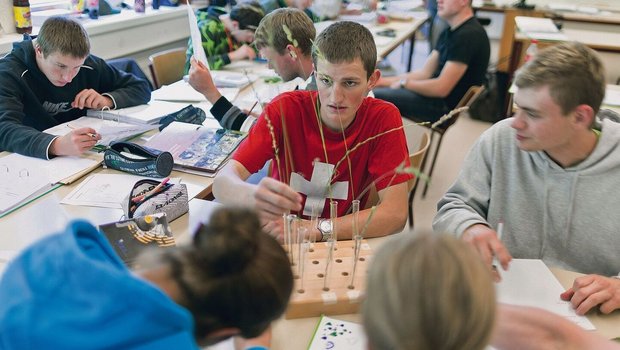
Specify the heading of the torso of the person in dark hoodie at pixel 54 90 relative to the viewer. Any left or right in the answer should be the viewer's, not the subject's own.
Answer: facing the viewer and to the right of the viewer

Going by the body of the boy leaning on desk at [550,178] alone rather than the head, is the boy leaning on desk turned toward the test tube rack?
yes

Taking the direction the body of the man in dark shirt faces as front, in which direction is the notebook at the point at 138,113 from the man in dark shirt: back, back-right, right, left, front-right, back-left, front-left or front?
front-left

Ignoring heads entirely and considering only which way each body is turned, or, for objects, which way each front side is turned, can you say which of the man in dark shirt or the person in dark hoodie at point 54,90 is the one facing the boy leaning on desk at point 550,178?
the person in dark hoodie

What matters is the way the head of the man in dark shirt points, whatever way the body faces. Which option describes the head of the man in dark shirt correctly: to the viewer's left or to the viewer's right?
to the viewer's left

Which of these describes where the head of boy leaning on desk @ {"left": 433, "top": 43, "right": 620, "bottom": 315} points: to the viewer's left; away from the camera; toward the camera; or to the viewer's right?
to the viewer's left

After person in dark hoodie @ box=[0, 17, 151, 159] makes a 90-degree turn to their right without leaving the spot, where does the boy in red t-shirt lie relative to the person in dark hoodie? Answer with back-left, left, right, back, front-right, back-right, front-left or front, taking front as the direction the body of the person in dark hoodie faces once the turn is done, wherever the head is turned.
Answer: left

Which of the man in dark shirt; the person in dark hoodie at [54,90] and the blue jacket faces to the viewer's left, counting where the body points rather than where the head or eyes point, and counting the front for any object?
the man in dark shirt

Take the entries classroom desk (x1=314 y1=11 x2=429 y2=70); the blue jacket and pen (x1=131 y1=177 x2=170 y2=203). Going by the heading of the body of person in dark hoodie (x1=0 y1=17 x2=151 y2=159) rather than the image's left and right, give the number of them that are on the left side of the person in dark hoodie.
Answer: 1

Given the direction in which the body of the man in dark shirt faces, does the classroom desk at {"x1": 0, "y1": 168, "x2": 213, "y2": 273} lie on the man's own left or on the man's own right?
on the man's own left

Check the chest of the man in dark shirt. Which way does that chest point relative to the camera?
to the viewer's left

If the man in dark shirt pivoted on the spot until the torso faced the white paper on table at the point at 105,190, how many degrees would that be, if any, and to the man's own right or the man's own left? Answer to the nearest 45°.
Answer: approximately 45° to the man's own left
